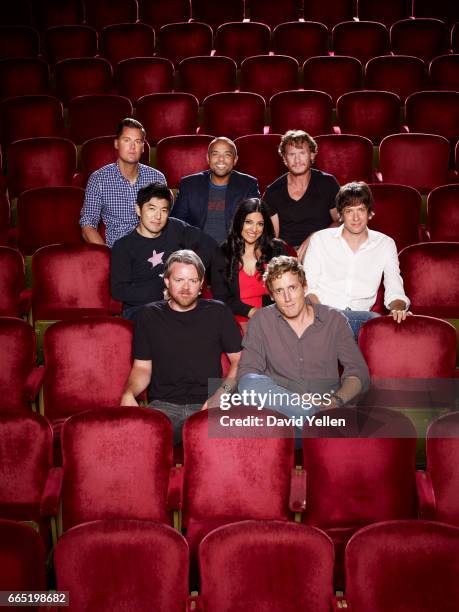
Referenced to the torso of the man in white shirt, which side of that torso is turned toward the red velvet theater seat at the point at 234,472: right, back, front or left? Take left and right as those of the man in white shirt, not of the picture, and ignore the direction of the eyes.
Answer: front

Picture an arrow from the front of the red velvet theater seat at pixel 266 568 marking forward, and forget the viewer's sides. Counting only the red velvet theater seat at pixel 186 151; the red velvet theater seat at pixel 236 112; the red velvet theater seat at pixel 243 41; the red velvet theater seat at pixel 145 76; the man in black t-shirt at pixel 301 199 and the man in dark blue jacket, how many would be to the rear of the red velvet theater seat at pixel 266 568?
6

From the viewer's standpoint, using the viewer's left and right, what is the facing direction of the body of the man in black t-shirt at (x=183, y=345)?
facing the viewer

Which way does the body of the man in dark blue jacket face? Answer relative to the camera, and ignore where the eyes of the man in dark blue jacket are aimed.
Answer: toward the camera

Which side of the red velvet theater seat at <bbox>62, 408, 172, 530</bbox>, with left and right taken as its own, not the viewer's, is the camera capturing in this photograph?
front

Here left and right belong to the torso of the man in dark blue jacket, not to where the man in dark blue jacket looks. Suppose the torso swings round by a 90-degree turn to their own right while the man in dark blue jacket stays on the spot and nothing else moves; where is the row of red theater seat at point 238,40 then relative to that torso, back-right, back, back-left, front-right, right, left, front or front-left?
right

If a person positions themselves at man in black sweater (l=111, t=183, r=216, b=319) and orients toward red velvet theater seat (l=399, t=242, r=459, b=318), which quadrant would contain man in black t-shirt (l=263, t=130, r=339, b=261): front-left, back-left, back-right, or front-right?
front-left

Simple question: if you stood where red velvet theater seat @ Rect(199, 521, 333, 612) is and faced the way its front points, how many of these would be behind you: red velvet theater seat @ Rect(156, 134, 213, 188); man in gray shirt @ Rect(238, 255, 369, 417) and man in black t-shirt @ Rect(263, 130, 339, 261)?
3

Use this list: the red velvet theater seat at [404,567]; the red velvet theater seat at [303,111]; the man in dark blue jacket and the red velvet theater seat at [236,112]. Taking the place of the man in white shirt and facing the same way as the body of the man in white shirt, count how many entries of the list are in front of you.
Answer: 1

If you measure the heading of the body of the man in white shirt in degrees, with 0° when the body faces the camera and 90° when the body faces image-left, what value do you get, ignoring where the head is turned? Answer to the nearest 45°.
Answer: approximately 0°

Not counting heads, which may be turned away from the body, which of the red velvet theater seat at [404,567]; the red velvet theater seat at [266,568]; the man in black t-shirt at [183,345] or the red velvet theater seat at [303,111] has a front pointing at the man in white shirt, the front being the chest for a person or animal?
the red velvet theater seat at [303,111]

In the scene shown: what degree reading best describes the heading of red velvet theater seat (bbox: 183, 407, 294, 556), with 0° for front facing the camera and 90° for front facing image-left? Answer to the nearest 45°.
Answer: approximately 0°

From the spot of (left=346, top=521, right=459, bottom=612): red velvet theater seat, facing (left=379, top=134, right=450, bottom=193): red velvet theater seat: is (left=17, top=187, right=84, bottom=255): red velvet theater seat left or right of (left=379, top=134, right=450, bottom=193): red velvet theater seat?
left

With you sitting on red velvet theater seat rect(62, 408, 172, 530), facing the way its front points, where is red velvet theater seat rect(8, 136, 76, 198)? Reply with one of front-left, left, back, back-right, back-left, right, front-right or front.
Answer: back
